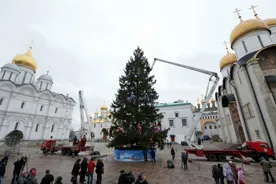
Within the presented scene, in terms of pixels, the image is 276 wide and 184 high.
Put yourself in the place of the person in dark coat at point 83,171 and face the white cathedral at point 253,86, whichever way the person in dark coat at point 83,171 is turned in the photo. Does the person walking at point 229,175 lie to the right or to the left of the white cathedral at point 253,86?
right

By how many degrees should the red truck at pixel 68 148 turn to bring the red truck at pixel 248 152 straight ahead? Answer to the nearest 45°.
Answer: approximately 135° to its left

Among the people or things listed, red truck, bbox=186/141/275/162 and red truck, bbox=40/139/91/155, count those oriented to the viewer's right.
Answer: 1

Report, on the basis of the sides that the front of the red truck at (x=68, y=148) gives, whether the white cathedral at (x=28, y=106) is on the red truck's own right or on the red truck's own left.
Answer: on the red truck's own right

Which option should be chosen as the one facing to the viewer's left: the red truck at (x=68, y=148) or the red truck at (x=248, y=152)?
the red truck at (x=68, y=148)

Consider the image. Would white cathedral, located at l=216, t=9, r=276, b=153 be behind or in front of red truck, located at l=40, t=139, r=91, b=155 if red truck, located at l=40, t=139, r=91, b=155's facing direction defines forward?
behind

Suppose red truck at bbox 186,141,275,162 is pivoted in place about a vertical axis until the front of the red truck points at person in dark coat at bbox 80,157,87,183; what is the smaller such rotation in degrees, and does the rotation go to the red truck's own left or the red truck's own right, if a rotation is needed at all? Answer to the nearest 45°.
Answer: approximately 135° to the red truck's own right

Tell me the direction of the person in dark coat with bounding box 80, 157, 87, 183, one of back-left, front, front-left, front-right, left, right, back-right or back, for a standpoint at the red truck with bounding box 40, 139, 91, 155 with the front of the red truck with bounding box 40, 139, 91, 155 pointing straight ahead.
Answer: left

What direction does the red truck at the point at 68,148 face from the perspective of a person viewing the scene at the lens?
facing to the left of the viewer

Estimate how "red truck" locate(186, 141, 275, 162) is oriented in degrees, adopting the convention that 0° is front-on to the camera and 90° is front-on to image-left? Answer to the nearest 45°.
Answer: approximately 270°
